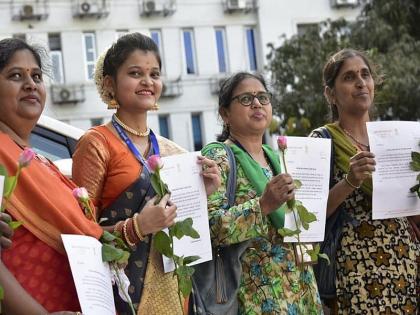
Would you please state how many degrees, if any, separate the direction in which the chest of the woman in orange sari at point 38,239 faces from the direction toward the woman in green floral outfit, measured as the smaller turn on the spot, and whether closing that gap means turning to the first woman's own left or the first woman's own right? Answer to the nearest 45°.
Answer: approximately 90° to the first woman's own left

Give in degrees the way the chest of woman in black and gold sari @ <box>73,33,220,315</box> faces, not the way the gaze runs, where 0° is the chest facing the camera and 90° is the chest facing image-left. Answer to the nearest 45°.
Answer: approximately 315°

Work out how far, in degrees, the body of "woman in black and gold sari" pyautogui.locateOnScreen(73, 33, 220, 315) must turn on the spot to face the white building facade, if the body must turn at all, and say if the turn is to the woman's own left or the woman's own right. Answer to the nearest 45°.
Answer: approximately 135° to the woman's own left

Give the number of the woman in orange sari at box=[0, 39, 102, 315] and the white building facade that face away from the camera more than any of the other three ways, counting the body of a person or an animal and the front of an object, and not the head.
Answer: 0

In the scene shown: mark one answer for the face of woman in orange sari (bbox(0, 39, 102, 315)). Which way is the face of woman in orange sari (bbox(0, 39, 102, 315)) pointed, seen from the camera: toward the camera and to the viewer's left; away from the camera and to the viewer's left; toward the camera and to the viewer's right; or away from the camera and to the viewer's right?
toward the camera and to the viewer's right

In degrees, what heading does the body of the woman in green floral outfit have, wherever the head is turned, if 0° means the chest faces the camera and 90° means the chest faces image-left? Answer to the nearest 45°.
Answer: approximately 315°

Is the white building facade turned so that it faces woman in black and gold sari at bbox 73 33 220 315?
yes

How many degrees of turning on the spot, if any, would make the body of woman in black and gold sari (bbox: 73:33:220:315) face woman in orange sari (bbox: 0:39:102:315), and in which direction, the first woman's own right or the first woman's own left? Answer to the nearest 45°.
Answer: approximately 90° to the first woman's own right
